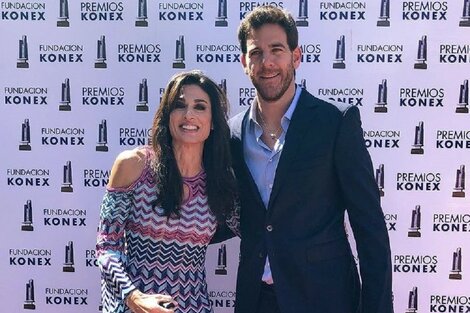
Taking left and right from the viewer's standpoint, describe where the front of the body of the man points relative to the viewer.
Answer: facing the viewer and to the left of the viewer
